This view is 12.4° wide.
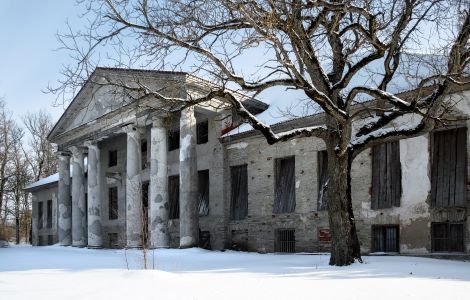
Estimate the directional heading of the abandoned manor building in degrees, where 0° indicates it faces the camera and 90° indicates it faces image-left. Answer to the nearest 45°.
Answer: approximately 45°
